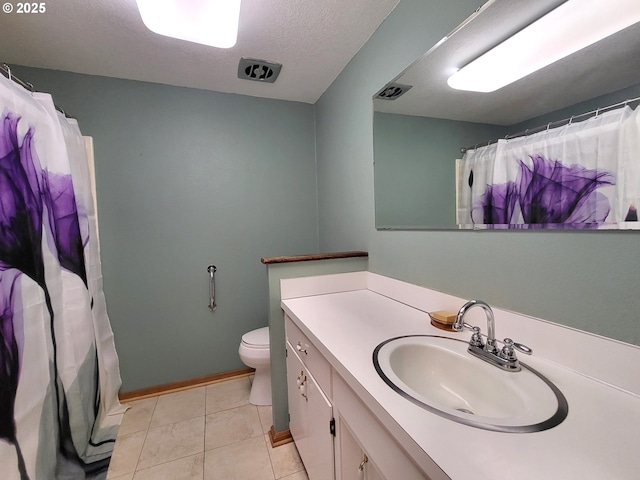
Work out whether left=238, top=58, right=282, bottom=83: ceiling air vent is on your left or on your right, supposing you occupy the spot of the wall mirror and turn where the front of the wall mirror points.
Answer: on your right

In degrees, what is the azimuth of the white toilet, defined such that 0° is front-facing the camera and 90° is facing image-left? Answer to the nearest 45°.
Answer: approximately 90°

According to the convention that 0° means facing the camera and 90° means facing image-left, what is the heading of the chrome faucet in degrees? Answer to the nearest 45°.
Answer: approximately 45°

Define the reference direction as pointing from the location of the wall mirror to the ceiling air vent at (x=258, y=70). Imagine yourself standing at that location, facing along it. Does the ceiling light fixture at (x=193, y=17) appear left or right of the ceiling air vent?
left
